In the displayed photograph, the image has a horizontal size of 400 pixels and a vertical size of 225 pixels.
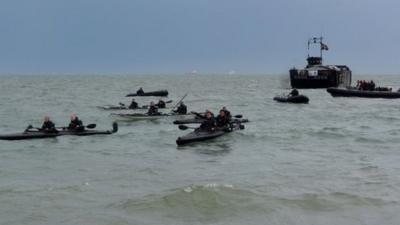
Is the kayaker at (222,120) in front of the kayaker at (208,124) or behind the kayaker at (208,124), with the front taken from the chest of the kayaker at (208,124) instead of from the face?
behind

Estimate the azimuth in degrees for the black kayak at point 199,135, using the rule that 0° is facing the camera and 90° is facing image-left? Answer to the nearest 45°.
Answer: approximately 45°

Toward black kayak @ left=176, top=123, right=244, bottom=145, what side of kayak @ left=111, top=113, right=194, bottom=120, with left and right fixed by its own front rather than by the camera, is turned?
left

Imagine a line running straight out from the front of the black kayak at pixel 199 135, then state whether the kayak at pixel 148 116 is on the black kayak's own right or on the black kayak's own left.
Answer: on the black kayak's own right

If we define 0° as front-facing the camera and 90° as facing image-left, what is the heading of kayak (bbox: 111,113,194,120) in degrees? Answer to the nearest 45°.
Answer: approximately 90°
